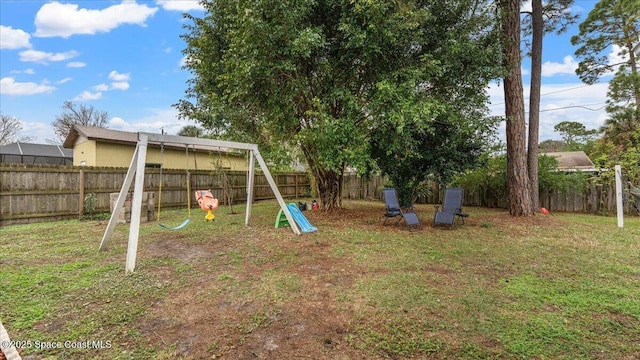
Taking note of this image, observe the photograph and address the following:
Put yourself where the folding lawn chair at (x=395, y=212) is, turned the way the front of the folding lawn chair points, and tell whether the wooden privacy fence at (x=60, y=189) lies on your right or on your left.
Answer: on your right

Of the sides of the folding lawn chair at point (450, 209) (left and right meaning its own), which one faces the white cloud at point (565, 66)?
back

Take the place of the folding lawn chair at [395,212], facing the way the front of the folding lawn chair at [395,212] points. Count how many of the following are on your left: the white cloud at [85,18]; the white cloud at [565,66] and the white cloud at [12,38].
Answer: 1

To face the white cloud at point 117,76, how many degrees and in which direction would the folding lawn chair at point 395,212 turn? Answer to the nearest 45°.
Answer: approximately 180°

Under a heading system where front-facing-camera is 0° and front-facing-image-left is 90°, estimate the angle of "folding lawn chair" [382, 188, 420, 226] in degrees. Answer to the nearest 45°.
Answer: approximately 315°

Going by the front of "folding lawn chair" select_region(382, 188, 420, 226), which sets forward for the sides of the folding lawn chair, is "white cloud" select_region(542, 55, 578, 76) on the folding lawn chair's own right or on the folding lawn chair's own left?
on the folding lawn chair's own left

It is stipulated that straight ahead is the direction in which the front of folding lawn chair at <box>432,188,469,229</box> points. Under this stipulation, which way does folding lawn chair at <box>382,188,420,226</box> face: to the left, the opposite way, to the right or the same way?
to the left

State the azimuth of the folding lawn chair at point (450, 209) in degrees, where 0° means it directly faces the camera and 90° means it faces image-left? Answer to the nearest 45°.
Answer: approximately 45°
